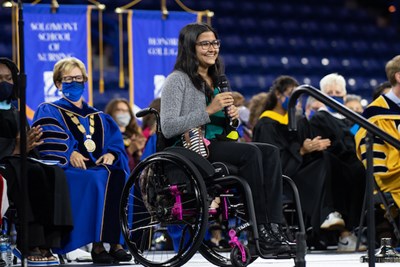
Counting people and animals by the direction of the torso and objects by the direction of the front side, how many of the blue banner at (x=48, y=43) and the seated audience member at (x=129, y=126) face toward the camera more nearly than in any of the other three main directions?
2

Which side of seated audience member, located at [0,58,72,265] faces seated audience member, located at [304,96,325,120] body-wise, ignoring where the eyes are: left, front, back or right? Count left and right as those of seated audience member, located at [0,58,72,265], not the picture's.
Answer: left

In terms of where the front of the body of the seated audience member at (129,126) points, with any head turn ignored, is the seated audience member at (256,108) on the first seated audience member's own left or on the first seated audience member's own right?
on the first seated audience member's own left

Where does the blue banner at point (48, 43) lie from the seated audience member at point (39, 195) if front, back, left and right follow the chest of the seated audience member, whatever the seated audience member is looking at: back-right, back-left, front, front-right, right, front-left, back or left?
back-left

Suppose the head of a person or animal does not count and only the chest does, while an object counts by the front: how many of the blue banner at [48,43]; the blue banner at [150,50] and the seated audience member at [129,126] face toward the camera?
3

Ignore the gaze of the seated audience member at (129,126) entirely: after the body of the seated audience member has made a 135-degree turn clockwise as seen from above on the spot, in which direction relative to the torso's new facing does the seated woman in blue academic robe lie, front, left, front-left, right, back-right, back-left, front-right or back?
back-left

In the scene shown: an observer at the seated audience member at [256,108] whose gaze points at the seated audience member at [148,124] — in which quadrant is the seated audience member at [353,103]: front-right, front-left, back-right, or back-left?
back-right

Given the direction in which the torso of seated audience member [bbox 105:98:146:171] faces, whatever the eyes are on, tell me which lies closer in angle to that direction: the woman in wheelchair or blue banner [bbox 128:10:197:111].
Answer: the woman in wheelchair

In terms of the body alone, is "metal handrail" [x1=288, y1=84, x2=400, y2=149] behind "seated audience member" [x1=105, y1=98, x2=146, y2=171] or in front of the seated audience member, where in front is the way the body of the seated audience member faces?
in front

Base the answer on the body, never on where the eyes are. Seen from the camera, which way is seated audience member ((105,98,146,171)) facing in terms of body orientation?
toward the camera

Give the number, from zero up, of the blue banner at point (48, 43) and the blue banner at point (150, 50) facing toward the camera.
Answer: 2

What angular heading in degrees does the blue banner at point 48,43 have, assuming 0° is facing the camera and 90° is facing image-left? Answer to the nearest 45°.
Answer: approximately 0°

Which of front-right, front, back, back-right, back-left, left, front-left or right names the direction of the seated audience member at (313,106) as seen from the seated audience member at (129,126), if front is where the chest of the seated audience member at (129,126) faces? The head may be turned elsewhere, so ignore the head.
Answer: left

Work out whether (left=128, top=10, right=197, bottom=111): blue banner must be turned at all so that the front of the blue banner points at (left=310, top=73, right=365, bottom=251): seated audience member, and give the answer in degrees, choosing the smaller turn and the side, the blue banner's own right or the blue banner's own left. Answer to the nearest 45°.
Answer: approximately 45° to the blue banner's own left

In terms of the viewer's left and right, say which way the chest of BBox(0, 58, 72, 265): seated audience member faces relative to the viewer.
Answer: facing the viewer and to the right of the viewer
